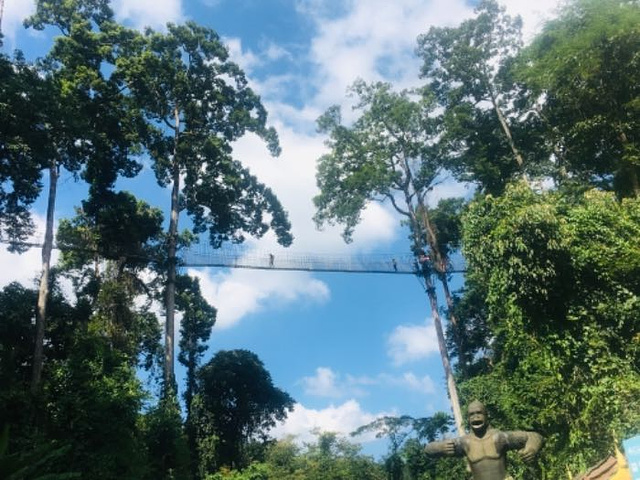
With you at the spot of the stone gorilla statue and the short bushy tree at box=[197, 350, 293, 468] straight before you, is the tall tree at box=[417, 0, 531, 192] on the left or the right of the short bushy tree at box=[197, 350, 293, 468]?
right

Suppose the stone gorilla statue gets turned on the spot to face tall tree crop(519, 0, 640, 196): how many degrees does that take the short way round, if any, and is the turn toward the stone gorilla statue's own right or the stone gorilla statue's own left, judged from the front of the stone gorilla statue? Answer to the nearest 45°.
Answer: approximately 135° to the stone gorilla statue's own left

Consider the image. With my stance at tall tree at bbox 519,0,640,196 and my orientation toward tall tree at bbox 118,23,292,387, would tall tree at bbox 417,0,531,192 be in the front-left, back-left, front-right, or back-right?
front-right

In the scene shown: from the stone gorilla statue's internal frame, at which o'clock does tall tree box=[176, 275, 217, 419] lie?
The tall tree is roughly at 5 o'clock from the stone gorilla statue.

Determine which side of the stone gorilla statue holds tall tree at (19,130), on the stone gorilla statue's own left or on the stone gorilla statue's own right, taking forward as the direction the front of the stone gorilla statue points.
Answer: on the stone gorilla statue's own right

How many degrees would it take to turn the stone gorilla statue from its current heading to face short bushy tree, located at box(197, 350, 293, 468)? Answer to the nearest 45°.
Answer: approximately 135° to its right

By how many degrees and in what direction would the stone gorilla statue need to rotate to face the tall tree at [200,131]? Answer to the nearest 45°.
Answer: approximately 135° to its right

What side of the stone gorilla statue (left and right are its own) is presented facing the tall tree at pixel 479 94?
back

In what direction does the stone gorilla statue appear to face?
toward the camera
